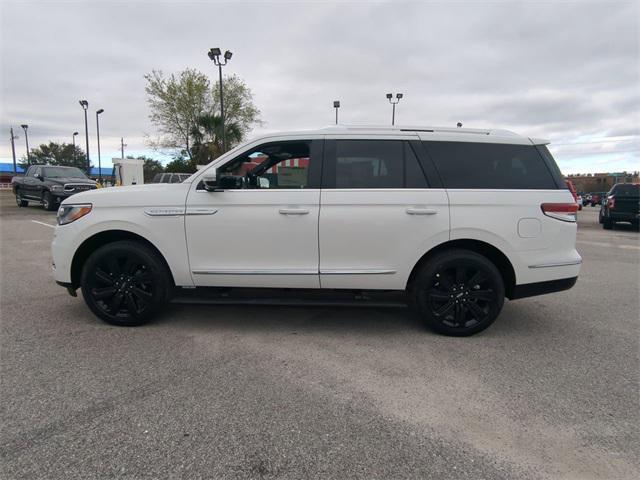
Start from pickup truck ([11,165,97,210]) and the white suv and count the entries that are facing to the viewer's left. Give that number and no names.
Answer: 1

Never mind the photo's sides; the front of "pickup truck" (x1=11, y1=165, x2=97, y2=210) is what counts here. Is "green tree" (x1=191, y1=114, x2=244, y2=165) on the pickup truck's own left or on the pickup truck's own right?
on the pickup truck's own left

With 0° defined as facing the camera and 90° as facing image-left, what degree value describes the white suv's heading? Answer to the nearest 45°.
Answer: approximately 90°

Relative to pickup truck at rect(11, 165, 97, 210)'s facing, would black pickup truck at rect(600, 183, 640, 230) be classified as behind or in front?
in front

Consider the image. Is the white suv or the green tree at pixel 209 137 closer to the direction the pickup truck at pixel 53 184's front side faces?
the white suv

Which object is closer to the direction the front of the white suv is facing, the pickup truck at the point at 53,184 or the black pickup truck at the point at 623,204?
the pickup truck at the point at 53,184

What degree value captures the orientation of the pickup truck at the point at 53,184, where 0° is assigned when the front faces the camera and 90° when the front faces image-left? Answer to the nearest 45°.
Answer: approximately 315°

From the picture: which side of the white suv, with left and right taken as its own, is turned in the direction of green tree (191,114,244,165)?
right

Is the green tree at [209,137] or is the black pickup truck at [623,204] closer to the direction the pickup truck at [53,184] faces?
the black pickup truck

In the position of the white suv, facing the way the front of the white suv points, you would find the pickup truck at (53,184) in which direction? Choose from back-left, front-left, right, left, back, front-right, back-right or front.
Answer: front-right

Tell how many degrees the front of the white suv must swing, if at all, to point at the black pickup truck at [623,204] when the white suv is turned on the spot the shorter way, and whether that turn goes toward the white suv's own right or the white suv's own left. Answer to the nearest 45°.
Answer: approximately 135° to the white suv's own right

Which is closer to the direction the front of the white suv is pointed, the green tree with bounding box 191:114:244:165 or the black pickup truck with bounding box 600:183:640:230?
the green tree

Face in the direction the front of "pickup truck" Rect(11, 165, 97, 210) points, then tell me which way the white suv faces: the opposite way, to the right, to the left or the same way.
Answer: the opposite way

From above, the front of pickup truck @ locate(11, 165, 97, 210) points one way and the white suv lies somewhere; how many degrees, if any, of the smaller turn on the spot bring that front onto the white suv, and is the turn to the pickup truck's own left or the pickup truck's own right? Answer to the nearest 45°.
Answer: approximately 45° to the pickup truck's own right
